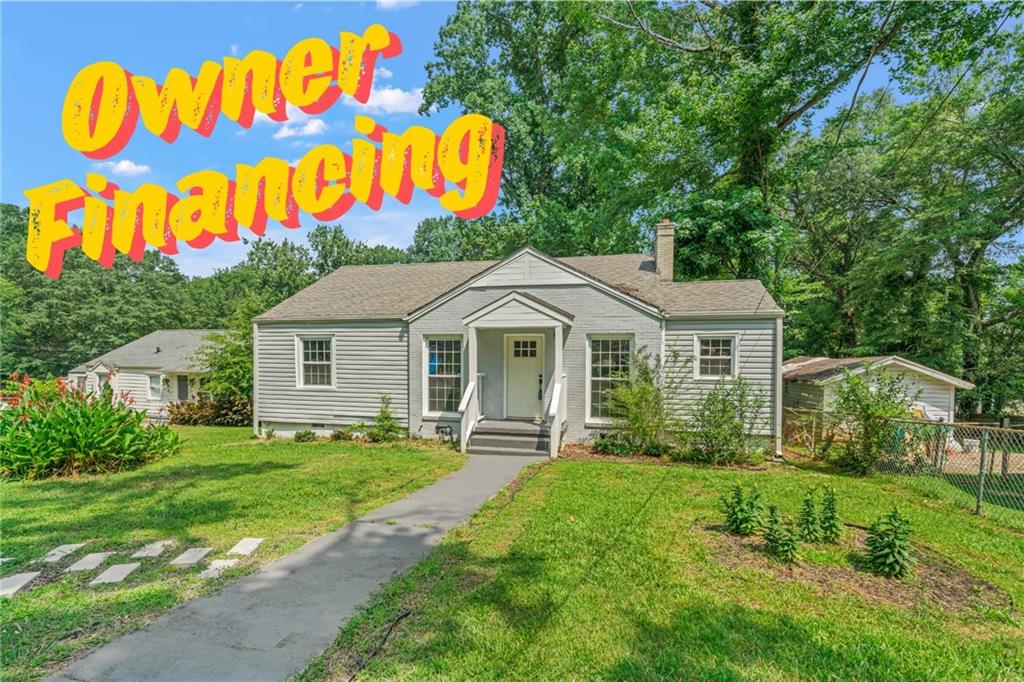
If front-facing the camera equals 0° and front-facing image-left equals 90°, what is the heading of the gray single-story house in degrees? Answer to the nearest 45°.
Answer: approximately 0°
